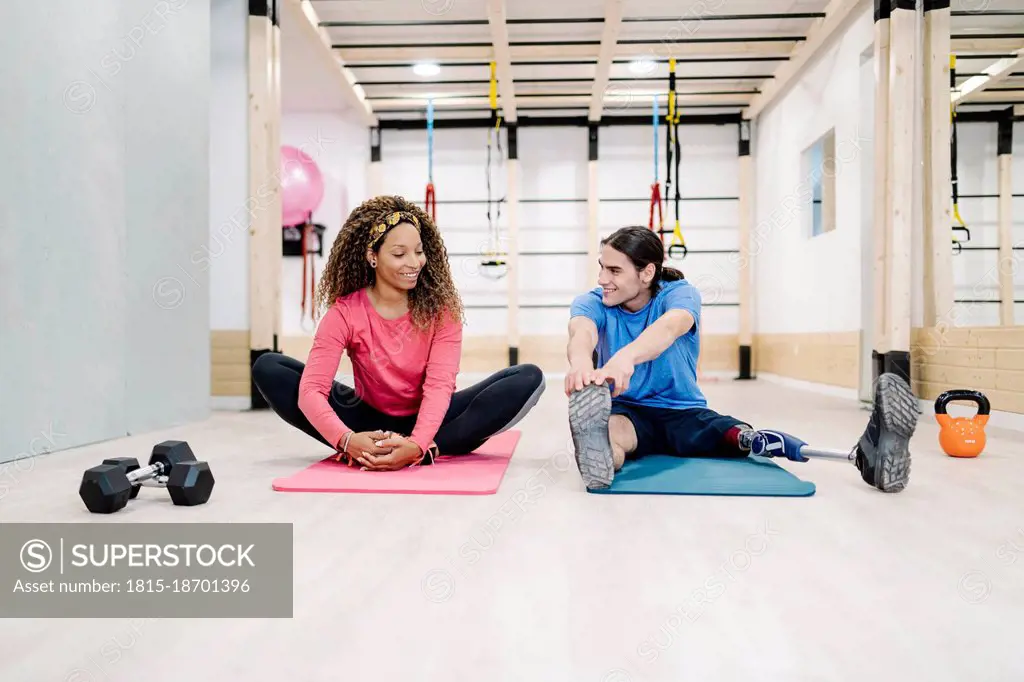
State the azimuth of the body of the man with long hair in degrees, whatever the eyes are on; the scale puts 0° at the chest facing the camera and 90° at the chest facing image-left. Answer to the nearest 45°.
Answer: approximately 45°

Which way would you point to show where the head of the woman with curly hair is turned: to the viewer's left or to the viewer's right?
to the viewer's right

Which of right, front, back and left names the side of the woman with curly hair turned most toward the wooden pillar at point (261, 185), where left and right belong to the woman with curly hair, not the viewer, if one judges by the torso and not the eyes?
back

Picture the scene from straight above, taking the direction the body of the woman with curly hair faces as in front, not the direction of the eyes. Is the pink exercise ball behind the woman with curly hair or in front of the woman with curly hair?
behind

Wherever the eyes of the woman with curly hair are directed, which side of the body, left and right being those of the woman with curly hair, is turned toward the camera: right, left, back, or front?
front

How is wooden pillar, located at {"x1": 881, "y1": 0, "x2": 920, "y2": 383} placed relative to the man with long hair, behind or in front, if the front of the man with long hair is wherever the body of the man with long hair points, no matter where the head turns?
behind

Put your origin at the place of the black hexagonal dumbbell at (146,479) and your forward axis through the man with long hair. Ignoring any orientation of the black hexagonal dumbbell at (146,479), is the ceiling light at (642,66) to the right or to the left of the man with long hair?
left

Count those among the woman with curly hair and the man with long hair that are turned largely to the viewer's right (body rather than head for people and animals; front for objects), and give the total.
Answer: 0
